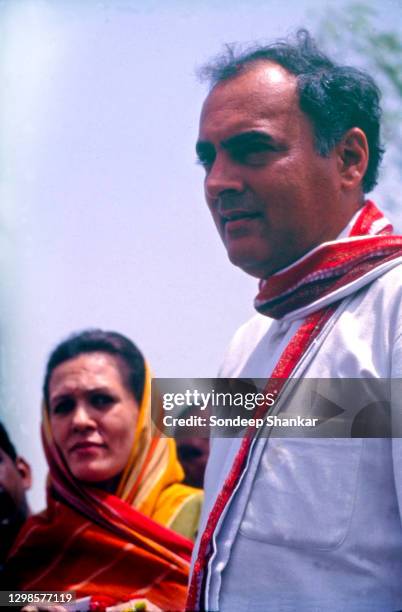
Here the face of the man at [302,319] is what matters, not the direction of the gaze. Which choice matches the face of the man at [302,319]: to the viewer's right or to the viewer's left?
to the viewer's left

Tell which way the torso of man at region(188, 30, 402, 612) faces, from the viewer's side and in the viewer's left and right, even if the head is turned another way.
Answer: facing the viewer and to the left of the viewer

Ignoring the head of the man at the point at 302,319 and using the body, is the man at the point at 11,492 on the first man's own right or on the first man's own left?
on the first man's own right
